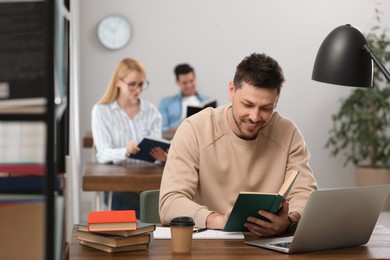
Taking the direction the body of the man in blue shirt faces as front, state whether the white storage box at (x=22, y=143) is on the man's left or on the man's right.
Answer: on the man's right

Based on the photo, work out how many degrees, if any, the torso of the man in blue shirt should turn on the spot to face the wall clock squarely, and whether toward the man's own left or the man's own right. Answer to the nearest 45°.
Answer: approximately 180°

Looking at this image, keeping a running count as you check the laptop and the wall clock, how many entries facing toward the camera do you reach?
1

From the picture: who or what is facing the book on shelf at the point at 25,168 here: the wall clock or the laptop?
the wall clock

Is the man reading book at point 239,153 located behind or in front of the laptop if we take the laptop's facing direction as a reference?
in front

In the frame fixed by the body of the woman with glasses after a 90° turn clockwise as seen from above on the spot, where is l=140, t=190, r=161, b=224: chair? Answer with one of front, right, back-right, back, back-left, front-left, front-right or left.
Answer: front-left

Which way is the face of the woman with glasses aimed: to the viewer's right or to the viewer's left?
to the viewer's right

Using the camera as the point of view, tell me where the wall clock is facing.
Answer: facing the viewer

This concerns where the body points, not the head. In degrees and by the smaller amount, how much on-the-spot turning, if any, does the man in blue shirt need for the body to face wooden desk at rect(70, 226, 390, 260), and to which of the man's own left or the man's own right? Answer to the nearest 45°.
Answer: approximately 45° to the man's own right

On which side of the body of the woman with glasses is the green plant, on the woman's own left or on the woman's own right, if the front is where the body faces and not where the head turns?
on the woman's own left

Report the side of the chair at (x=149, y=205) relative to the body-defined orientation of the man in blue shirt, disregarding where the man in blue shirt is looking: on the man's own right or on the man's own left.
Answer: on the man's own right

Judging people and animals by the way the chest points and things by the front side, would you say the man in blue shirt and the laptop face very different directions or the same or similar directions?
very different directions

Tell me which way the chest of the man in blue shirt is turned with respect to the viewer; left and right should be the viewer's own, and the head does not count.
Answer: facing the viewer and to the right of the viewer

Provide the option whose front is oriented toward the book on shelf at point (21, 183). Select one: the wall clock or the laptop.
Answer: the wall clock

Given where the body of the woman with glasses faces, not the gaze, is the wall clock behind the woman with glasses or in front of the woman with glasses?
behind

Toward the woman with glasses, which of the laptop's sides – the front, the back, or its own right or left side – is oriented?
front

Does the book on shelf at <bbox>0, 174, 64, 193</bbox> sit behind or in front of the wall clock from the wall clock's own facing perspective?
in front

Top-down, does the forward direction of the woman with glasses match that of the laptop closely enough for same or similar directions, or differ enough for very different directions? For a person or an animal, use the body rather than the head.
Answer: very different directions

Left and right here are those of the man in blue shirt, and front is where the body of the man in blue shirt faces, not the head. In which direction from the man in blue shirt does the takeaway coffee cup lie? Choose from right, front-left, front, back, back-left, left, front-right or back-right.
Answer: front-right
